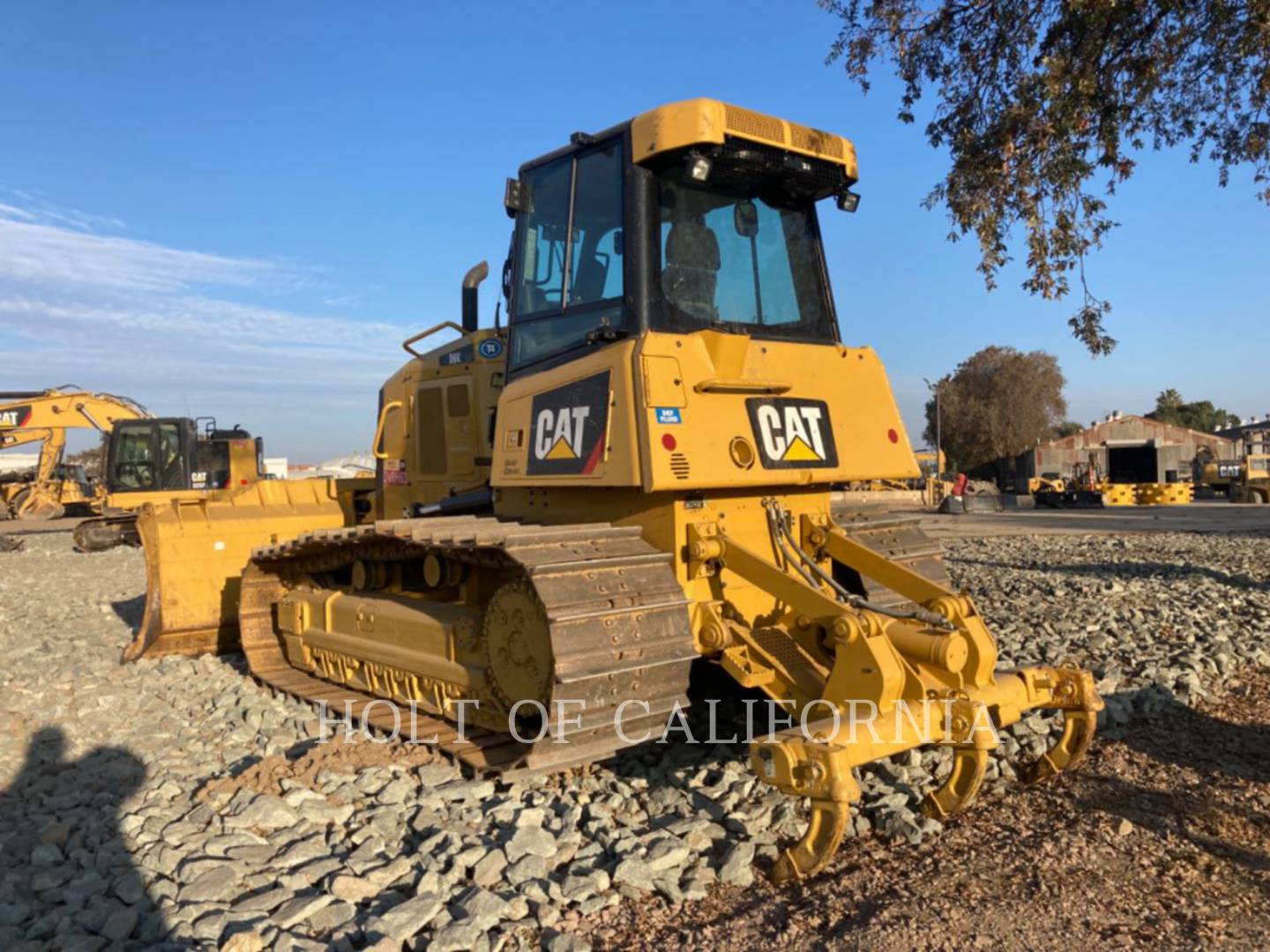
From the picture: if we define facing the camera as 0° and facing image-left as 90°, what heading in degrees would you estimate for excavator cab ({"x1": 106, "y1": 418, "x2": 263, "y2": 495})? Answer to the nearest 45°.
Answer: approximately 90°

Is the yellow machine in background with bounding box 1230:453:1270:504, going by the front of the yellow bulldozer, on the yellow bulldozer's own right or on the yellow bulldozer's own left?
on the yellow bulldozer's own right

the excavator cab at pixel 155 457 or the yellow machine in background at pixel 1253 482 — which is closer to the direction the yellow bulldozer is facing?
the excavator cab

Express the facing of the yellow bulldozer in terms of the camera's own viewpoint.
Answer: facing away from the viewer and to the left of the viewer

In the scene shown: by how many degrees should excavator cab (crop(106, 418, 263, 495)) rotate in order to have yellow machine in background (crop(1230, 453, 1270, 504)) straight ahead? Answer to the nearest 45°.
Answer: approximately 180°
